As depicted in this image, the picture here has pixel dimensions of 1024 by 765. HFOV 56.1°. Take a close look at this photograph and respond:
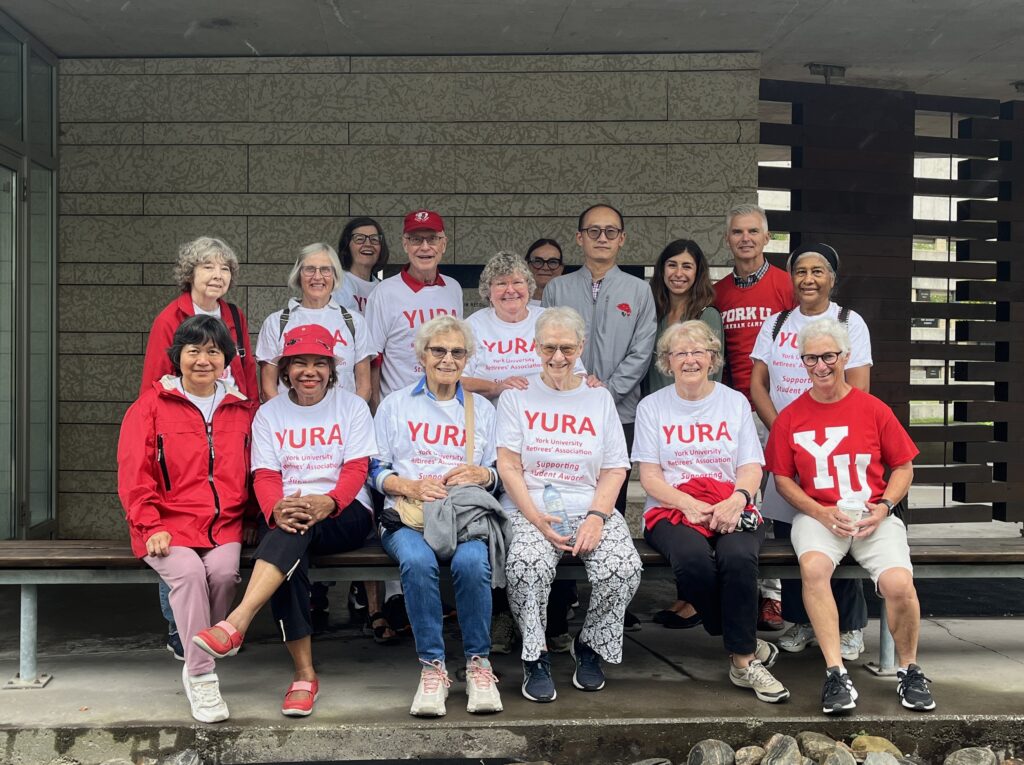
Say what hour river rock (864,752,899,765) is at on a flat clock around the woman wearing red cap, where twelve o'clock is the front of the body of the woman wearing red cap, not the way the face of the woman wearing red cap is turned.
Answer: The river rock is roughly at 10 o'clock from the woman wearing red cap.

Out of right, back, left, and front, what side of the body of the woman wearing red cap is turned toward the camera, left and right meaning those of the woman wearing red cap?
front

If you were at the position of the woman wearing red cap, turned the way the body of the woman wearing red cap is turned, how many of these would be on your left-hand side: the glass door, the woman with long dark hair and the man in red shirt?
2

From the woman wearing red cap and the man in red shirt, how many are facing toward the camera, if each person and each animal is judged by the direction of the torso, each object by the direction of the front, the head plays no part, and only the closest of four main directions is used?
2

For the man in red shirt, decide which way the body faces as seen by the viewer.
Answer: toward the camera

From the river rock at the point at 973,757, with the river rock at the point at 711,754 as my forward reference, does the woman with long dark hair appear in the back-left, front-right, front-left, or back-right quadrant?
front-right

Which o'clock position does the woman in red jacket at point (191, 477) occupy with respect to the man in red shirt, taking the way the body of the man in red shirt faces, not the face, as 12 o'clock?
The woman in red jacket is roughly at 2 o'clock from the man in red shirt.

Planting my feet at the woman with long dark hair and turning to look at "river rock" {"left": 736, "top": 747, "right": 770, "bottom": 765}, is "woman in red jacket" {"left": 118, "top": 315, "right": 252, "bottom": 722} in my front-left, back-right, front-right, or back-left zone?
front-right

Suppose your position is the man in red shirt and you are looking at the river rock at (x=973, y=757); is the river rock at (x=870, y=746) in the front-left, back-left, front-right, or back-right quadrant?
front-right

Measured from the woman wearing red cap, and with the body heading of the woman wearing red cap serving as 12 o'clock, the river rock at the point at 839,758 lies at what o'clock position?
The river rock is roughly at 10 o'clock from the woman wearing red cap.
